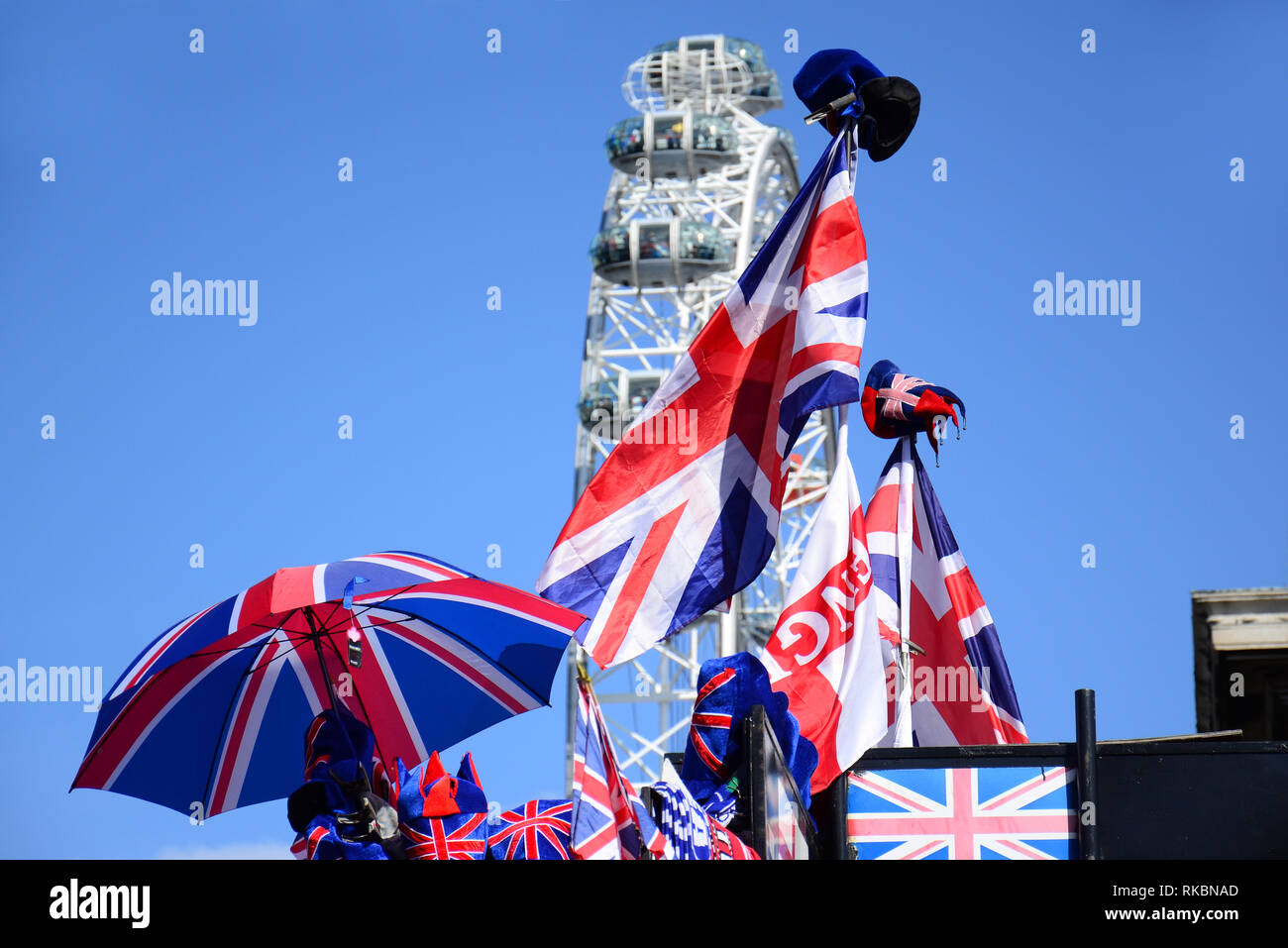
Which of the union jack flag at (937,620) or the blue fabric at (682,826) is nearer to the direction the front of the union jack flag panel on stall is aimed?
the blue fabric

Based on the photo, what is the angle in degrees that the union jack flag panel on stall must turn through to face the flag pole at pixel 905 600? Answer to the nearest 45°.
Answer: approximately 180°

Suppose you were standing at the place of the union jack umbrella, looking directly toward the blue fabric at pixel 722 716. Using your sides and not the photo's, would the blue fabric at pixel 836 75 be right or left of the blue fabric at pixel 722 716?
left

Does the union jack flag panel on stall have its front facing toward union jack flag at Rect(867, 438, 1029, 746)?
no

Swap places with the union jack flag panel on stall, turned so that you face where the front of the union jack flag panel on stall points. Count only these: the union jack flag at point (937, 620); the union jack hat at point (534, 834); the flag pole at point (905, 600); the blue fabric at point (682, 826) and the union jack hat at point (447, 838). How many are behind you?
2

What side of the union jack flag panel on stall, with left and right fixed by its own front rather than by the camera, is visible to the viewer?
front

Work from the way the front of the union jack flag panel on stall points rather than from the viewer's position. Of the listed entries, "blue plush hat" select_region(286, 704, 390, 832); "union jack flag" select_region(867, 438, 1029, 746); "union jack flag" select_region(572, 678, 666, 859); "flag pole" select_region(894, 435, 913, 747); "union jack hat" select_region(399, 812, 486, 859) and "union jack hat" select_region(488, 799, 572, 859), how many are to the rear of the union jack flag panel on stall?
2

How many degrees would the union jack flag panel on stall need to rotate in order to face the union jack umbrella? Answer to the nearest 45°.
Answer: approximately 45° to its right

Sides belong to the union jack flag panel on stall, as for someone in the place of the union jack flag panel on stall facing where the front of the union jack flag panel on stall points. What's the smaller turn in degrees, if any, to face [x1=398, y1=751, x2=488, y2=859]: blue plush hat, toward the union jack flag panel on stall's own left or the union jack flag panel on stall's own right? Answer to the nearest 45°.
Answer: approximately 45° to the union jack flag panel on stall's own right

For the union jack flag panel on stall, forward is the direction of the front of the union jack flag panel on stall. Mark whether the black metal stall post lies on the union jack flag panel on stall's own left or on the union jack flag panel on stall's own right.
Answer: on the union jack flag panel on stall's own left
